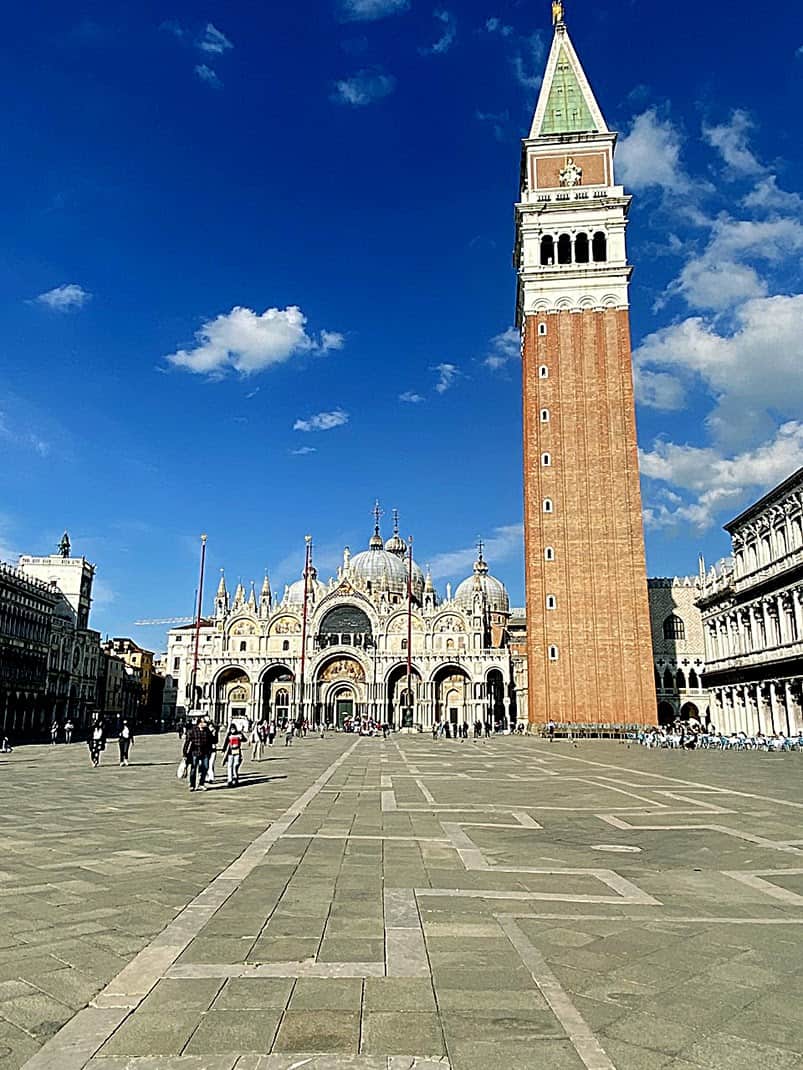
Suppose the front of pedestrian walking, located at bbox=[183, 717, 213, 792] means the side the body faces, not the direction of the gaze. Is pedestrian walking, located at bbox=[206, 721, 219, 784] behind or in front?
behind

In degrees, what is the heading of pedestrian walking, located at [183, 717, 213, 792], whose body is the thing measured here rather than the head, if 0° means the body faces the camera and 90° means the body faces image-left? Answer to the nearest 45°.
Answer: approximately 0°

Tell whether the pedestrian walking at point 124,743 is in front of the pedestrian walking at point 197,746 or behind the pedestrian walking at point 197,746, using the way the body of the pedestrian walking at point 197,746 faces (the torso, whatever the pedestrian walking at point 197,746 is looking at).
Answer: behind
